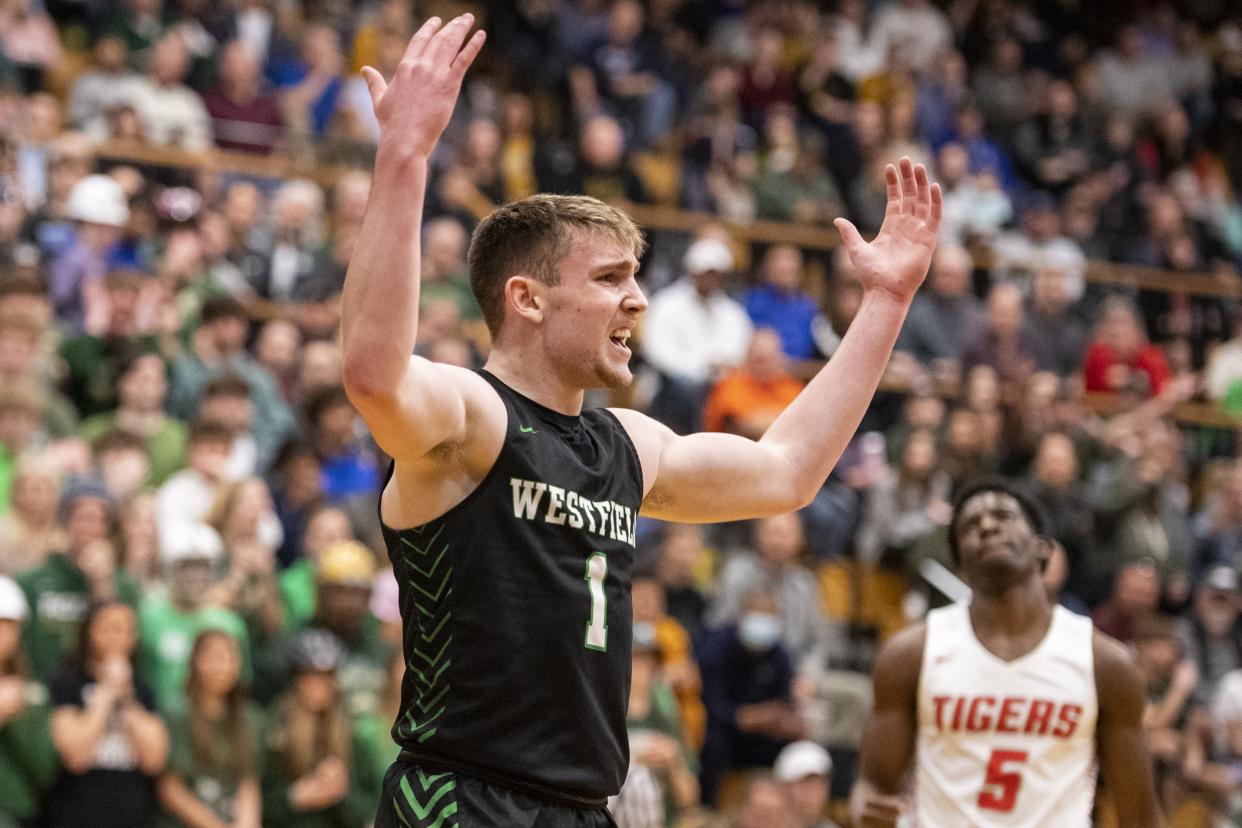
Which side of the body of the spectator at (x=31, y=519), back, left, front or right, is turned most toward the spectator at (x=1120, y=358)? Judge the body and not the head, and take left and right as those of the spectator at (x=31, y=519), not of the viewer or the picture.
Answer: left

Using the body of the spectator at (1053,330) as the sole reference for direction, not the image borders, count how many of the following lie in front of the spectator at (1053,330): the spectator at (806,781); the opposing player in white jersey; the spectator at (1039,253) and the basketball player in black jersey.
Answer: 3

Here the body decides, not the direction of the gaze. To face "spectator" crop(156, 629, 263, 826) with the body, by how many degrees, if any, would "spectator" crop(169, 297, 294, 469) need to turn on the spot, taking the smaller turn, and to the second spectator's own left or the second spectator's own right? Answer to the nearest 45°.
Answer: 0° — they already face them

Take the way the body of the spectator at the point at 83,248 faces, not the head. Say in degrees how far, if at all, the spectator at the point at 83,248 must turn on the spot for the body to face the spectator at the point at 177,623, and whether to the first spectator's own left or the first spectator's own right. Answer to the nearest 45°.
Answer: approximately 45° to the first spectator's own right

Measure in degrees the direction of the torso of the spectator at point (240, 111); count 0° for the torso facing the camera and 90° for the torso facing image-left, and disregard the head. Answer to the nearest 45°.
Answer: approximately 0°

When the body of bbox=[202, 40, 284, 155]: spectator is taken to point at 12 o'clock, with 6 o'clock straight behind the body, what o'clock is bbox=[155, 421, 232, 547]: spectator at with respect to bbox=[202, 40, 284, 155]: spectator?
bbox=[155, 421, 232, 547]: spectator is roughly at 12 o'clock from bbox=[202, 40, 284, 155]: spectator.

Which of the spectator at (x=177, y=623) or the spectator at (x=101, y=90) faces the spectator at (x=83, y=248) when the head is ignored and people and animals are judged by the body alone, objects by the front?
the spectator at (x=101, y=90)

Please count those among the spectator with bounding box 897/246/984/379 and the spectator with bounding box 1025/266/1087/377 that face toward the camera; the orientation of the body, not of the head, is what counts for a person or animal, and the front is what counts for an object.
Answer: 2
